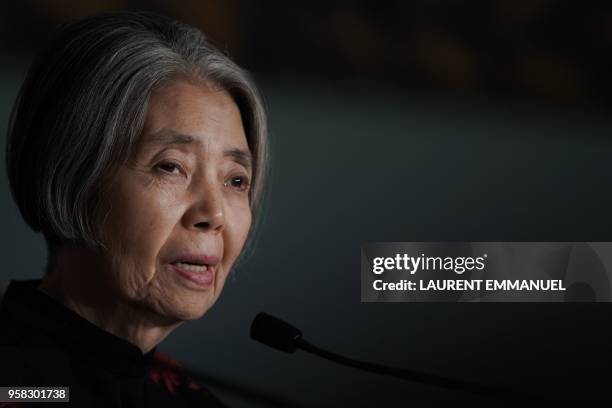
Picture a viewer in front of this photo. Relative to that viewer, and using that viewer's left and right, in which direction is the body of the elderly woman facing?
facing the viewer and to the right of the viewer

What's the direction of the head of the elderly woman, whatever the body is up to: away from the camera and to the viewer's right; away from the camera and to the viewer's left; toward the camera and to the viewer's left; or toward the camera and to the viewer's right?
toward the camera and to the viewer's right

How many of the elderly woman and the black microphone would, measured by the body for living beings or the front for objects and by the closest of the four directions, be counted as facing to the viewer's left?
1

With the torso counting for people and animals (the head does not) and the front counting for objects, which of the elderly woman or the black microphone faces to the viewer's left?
the black microphone

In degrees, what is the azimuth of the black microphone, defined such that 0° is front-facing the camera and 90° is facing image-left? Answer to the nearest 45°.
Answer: approximately 90°

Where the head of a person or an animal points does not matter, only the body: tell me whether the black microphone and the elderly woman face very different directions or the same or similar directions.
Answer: very different directions
